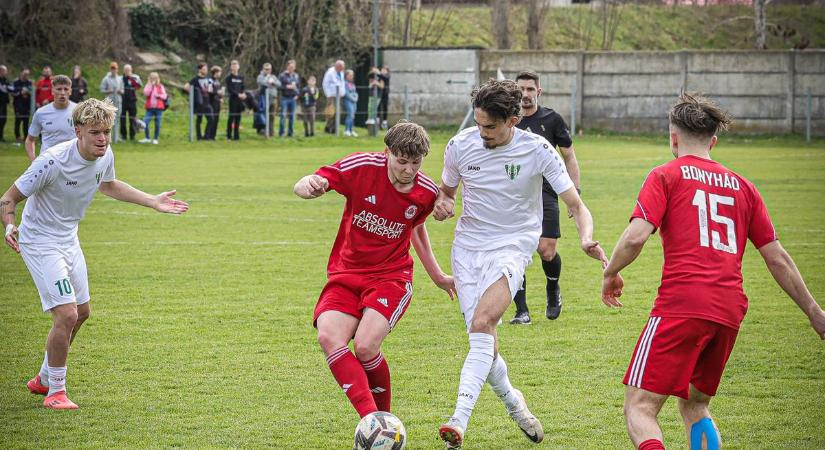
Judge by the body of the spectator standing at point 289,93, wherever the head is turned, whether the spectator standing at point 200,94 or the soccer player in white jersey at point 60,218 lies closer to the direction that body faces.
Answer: the soccer player in white jersey

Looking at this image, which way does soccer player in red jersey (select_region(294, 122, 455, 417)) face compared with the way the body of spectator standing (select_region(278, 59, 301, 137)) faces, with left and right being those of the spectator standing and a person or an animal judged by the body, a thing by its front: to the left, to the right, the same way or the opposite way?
the same way

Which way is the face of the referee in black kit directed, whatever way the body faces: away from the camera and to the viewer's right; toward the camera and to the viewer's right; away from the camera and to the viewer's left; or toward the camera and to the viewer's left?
toward the camera and to the viewer's left

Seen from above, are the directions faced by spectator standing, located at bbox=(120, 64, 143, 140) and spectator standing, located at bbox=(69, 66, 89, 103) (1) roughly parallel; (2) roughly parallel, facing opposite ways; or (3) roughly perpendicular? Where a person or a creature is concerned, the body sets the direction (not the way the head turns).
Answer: roughly parallel

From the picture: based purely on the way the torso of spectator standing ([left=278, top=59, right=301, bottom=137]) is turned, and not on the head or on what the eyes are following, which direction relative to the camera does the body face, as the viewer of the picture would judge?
toward the camera

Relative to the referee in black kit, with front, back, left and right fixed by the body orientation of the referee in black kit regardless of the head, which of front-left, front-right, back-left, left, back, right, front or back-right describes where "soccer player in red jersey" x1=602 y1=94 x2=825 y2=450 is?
front-left

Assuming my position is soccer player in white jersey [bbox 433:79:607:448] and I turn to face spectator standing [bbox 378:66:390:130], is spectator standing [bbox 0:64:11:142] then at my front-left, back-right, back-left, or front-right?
front-left

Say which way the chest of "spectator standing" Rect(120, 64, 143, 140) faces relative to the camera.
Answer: toward the camera

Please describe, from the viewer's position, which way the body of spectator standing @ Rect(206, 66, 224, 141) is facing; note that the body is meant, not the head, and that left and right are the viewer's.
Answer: facing the viewer and to the right of the viewer

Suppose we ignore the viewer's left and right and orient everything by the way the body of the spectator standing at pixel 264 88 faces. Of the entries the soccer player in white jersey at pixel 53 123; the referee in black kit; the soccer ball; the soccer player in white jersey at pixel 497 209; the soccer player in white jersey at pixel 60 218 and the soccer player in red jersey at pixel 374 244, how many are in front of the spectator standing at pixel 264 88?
6

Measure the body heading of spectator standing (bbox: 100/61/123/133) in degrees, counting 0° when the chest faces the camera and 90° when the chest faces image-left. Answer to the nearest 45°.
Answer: approximately 0°

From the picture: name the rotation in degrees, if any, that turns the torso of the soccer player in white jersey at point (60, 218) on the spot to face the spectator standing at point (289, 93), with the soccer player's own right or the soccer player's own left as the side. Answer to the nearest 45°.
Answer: approximately 135° to the soccer player's own left

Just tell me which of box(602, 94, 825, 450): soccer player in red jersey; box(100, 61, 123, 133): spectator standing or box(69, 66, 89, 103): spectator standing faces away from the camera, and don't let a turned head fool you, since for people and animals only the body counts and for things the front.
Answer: the soccer player in red jersey

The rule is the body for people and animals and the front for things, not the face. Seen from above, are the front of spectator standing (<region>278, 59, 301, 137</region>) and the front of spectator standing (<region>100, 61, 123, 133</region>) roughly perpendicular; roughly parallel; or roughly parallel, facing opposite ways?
roughly parallel

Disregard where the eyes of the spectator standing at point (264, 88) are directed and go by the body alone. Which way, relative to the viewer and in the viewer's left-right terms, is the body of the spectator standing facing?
facing the viewer

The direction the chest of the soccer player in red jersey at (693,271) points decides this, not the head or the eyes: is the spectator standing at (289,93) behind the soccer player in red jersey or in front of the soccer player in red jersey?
in front
